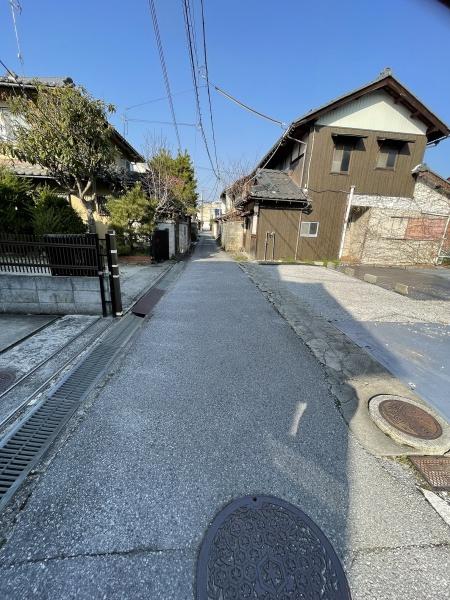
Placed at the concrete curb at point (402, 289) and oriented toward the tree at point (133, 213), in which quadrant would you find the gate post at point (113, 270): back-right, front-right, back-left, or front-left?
front-left

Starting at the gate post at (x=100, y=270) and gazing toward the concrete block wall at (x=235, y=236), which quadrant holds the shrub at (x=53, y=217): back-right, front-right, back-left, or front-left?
front-left

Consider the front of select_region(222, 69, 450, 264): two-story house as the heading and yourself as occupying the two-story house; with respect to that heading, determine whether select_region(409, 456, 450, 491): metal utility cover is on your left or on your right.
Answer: on your left

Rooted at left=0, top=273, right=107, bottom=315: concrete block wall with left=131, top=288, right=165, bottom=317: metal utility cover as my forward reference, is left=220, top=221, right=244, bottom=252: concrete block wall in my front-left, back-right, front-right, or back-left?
front-left
